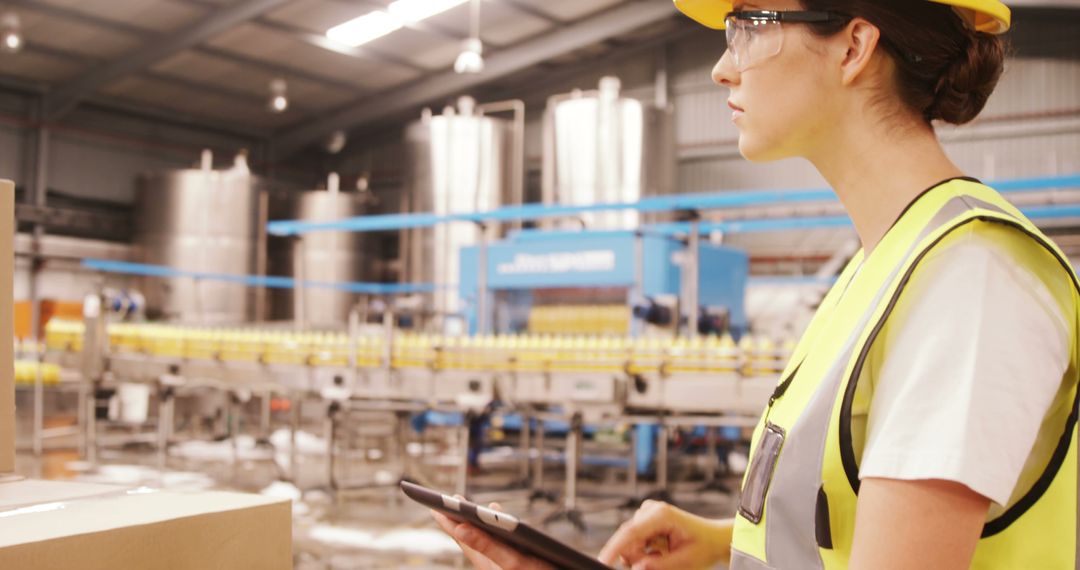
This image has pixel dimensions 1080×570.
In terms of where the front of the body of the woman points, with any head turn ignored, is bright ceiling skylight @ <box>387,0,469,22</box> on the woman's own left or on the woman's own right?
on the woman's own right

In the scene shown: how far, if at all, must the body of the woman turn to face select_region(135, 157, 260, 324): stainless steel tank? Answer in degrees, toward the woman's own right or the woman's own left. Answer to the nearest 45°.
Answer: approximately 45° to the woman's own right

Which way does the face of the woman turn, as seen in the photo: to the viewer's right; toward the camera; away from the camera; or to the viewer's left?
to the viewer's left

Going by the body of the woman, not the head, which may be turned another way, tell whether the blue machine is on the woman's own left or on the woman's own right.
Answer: on the woman's own right

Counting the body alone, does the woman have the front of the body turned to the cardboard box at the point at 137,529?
yes

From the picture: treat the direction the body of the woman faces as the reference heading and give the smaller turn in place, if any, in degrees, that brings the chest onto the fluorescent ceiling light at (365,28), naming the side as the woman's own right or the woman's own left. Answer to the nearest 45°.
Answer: approximately 45° to the woman's own right

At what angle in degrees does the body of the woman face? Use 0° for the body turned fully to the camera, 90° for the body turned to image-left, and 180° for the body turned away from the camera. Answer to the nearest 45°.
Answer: approximately 90°

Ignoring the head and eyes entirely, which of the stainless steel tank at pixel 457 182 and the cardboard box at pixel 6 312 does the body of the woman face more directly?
the cardboard box

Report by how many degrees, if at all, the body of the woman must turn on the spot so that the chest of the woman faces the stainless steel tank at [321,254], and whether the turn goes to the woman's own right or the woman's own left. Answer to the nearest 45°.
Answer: approximately 45° to the woman's own right
